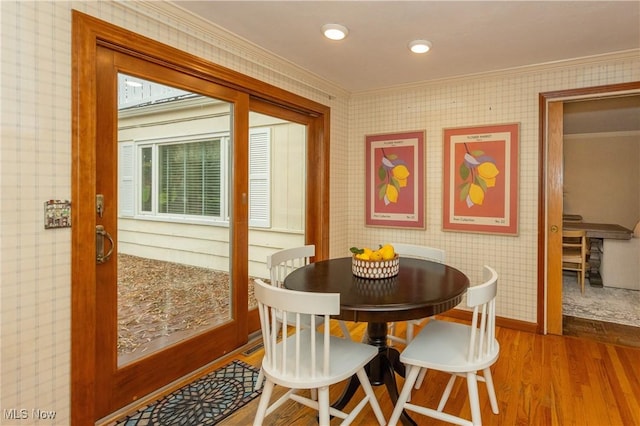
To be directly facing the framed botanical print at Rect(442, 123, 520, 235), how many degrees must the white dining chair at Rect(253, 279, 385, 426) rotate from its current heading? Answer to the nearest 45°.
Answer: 0° — it already faces it

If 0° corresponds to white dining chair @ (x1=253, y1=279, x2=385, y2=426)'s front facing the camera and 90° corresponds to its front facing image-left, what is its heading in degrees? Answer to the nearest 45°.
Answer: approximately 225°

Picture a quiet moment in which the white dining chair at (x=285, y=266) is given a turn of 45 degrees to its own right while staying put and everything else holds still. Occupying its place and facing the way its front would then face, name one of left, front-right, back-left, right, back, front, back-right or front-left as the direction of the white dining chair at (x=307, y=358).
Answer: front

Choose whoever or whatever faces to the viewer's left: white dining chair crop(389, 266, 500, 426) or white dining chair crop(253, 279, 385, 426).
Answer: white dining chair crop(389, 266, 500, 426)

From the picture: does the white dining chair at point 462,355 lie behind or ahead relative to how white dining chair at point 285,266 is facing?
ahead

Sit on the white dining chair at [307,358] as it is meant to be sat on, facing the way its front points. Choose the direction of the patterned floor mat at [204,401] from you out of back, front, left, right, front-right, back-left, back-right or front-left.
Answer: left

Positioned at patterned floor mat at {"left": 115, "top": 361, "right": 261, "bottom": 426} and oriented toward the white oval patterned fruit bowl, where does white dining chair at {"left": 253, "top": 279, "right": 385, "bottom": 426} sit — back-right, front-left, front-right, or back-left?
front-right

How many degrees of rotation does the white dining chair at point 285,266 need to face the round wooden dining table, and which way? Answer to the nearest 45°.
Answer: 0° — it already faces it

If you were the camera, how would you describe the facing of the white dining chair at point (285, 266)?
facing the viewer and to the right of the viewer

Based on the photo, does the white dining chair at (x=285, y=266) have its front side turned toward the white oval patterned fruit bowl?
yes

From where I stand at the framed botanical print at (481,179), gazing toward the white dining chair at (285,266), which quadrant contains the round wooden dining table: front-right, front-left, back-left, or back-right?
front-left

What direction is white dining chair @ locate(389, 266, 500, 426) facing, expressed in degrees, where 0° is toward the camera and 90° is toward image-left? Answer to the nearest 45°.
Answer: approximately 90°

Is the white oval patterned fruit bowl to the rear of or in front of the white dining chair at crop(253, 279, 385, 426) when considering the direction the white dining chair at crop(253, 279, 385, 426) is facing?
in front
